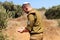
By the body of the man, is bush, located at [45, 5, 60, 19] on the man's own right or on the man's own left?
on the man's own right

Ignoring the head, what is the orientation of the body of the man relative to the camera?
to the viewer's left
